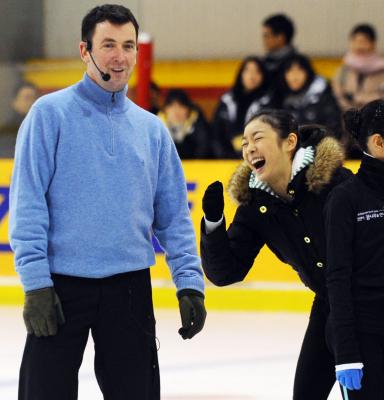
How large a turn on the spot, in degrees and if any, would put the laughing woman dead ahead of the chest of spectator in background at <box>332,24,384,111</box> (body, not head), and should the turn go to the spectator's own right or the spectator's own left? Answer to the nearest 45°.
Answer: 0° — they already face them

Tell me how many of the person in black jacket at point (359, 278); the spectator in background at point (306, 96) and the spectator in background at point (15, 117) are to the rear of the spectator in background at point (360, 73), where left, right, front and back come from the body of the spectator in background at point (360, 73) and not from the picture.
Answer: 0

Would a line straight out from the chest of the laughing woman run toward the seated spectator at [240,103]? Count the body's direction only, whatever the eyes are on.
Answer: no

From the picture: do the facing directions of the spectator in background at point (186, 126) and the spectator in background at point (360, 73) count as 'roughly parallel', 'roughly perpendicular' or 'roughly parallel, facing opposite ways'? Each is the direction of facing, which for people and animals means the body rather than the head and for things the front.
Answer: roughly parallel

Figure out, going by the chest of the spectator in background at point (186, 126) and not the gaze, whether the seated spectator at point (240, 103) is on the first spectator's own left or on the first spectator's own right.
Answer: on the first spectator's own left

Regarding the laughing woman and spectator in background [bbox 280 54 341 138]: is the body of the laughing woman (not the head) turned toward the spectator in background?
no

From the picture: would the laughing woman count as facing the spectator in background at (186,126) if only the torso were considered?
no

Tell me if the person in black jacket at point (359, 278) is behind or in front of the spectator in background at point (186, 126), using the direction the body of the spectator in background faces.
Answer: in front

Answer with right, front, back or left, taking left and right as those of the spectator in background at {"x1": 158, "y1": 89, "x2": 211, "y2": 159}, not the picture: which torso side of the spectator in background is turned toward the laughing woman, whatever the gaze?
front

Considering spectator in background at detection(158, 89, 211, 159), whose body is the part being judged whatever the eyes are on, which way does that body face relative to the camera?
toward the camera

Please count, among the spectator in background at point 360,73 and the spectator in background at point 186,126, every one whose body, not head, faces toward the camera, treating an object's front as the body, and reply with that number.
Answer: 2

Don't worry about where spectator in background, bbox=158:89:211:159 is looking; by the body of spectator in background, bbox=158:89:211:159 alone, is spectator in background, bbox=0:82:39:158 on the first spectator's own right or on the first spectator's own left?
on the first spectator's own right

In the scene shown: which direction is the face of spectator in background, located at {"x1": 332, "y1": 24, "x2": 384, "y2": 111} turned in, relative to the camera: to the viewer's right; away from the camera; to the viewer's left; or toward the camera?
toward the camera

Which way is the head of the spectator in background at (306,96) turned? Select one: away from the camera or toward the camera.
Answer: toward the camera

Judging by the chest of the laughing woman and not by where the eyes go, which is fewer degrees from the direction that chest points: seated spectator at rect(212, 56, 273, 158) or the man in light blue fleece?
the man in light blue fleece

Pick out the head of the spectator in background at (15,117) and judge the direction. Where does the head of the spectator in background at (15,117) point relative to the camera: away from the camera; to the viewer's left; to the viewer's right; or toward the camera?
toward the camera
